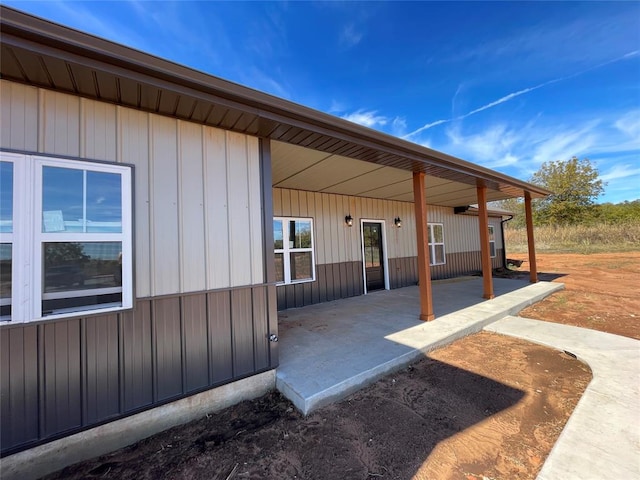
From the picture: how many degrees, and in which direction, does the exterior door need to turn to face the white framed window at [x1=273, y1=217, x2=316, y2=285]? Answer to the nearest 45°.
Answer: approximately 90° to its right

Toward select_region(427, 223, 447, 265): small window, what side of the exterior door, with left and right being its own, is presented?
left

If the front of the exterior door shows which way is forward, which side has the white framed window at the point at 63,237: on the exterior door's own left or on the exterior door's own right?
on the exterior door's own right

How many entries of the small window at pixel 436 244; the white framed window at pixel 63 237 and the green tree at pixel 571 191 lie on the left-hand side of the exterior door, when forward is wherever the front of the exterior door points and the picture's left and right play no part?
2

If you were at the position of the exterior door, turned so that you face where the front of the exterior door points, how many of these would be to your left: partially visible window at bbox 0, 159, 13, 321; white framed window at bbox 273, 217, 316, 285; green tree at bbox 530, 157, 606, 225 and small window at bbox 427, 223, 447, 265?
2

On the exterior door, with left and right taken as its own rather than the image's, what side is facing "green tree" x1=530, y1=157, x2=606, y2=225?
left

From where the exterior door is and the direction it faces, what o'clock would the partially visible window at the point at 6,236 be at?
The partially visible window is roughly at 2 o'clock from the exterior door.

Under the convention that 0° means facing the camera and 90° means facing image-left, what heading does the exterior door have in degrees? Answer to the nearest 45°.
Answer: approximately 315°
